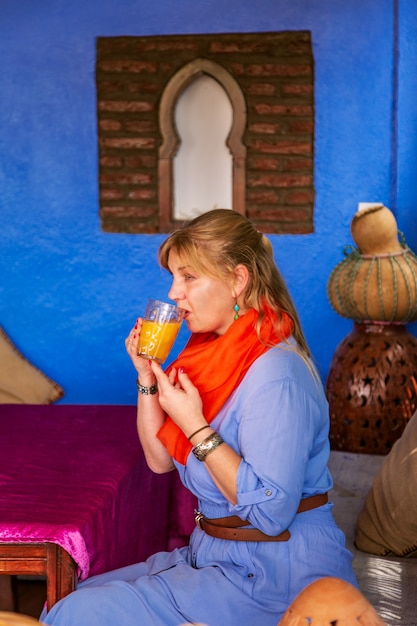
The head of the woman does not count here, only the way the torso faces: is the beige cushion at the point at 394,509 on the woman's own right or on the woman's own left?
on the woman's own right

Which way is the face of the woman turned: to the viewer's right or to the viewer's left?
to the viewer's left

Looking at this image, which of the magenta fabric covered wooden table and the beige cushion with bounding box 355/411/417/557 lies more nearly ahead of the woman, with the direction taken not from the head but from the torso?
the magenta fabric covered wooden table

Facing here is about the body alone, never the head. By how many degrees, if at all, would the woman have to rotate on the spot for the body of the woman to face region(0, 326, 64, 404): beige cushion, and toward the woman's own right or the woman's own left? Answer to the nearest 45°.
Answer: approximately 90° to the woman's own right

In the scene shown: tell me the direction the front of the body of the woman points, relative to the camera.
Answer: to the viewer's left

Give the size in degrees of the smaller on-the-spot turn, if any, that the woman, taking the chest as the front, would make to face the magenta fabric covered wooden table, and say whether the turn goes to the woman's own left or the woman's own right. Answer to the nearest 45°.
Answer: approximately 45° to the woman's own right

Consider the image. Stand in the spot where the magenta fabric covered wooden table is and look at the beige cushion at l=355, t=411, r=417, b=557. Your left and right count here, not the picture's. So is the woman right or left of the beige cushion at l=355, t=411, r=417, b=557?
right
